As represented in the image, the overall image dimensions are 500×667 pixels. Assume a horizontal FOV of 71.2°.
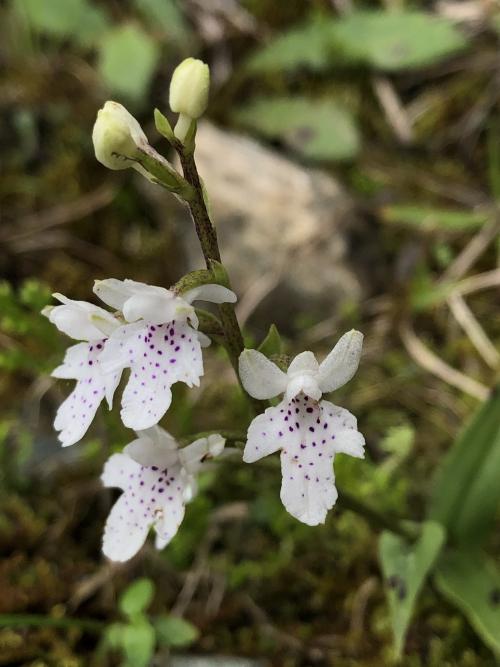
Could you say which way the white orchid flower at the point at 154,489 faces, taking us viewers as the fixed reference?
facing the viewer and to the left of the viewer

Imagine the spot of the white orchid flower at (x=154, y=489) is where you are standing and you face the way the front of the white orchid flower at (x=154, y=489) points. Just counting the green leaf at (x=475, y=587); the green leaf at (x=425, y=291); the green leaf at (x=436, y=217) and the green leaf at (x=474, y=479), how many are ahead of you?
0

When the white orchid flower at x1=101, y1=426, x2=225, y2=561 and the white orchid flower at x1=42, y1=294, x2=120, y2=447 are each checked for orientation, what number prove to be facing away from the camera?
0

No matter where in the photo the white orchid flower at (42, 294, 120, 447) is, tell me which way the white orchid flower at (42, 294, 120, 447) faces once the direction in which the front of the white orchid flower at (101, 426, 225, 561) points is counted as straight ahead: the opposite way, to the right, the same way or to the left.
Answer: the same way

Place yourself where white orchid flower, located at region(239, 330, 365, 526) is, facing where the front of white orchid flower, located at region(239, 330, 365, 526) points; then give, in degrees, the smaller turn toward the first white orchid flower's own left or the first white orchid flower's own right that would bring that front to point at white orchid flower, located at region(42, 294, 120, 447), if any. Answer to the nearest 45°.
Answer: approximately 90° to the first white orchid flower's own right

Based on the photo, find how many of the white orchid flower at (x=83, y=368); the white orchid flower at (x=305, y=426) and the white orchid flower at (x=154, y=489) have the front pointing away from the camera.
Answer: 0

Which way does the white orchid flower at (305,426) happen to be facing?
toward the camera
